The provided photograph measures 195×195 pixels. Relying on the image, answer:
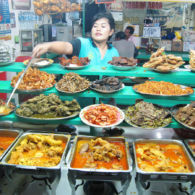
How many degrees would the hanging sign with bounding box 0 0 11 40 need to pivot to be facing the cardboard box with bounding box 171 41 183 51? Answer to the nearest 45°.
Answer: approximately 45° to its left

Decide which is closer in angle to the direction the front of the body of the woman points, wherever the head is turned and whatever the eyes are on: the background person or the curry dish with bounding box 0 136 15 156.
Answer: the curry dish

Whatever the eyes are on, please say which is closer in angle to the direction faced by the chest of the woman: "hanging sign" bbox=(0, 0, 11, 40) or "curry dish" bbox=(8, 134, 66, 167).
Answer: the curry dish

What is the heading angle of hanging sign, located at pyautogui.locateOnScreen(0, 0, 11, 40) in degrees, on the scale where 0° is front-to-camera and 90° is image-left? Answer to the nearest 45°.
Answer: approximately 0°

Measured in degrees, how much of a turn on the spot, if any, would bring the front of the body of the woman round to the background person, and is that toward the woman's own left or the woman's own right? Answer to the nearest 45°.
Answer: approximately 135° to the woman's own left

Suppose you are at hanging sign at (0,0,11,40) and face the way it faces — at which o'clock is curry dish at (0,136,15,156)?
The curry dish is roughly at 12 o'clock from the hanging sign.

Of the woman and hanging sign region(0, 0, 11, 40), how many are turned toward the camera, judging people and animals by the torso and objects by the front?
2
